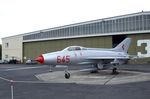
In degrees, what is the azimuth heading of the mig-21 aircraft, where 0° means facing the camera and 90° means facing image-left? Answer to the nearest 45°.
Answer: approximately 45°
